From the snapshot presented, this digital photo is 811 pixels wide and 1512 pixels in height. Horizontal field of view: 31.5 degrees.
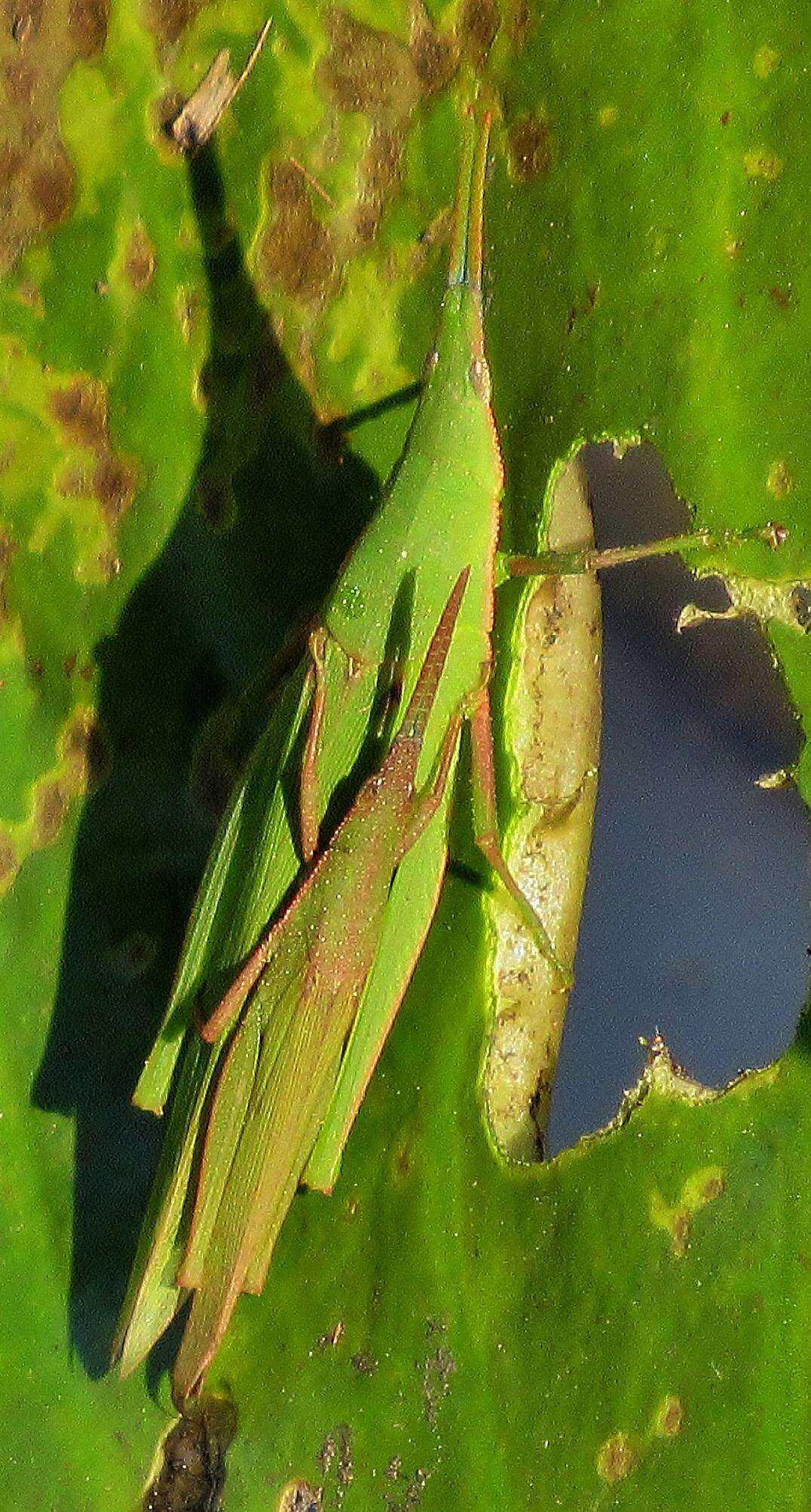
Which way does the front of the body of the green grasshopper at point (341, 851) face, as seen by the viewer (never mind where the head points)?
away from the camera
